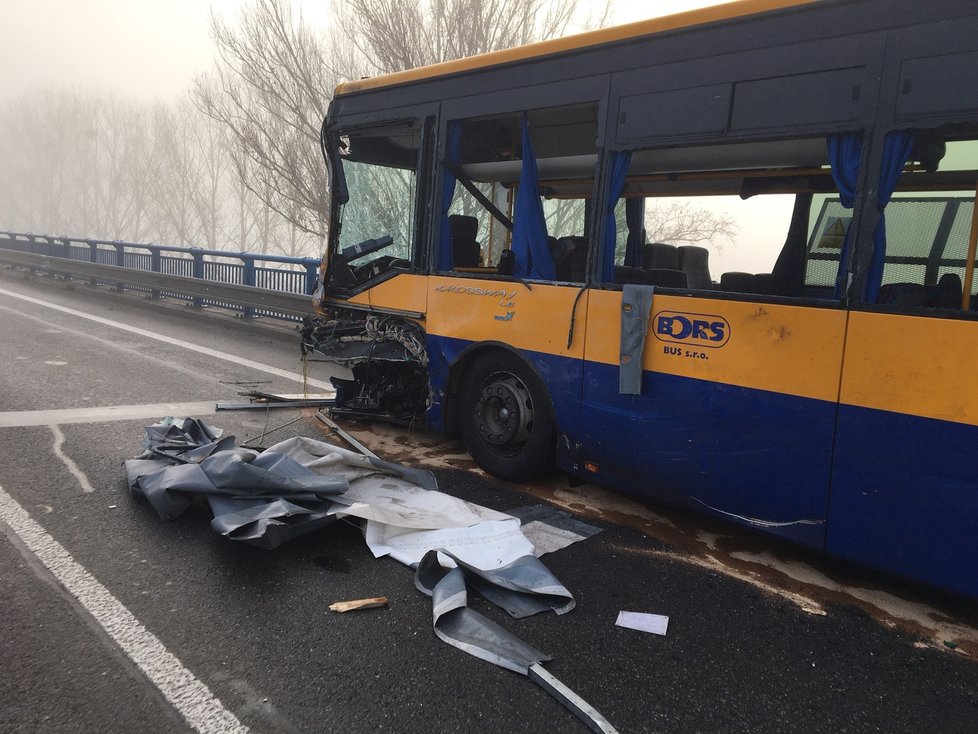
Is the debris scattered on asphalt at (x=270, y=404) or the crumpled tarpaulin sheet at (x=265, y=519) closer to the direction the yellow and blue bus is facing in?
the debris scattered on asphalt

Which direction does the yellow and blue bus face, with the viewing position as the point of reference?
facing away from the viewer and to the left of the viewer

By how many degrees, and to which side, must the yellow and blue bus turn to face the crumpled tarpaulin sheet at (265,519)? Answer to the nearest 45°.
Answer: approximately 45° to its left

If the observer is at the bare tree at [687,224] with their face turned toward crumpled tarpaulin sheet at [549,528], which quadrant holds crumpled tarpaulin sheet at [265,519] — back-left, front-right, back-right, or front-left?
front-right

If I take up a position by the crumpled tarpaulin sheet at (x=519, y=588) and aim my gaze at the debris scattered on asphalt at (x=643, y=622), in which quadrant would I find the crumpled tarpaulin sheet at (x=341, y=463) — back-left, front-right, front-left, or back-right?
back-left

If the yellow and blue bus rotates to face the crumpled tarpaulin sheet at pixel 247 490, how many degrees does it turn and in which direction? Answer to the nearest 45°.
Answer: approximately 45° to its left

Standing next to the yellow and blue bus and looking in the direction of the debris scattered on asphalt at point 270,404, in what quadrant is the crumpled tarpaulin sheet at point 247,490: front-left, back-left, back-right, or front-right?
front-left

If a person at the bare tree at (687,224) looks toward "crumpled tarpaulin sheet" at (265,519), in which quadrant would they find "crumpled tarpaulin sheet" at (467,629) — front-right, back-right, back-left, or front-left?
front-left

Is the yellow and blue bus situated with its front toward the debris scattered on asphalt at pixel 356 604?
no

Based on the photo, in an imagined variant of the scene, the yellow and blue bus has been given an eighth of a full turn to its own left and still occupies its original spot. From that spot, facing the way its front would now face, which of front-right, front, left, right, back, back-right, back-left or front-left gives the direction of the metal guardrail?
front-right
